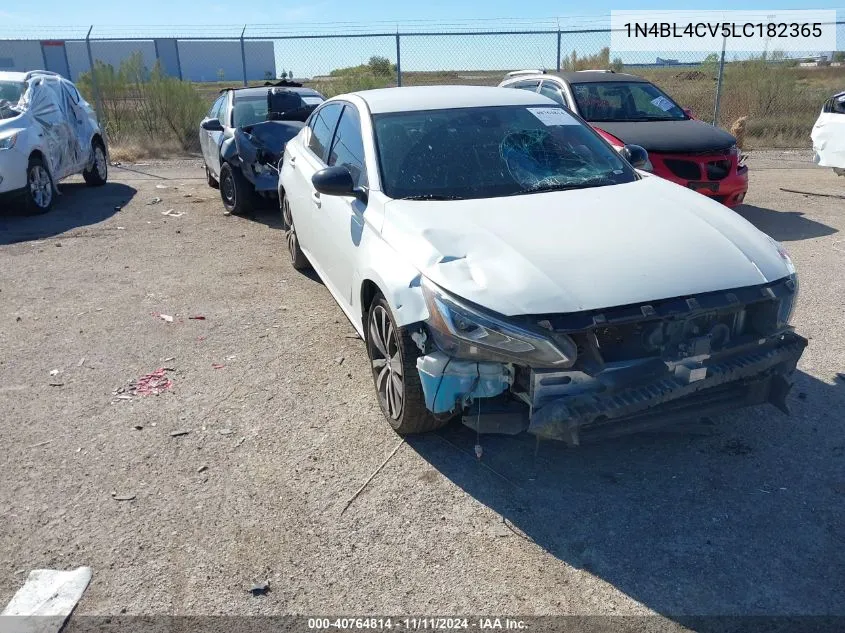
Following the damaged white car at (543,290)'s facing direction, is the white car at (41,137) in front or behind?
behind

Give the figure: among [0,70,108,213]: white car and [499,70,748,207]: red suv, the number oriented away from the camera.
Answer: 0

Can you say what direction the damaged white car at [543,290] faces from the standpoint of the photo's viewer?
facing the viewer and to the right of the viewer

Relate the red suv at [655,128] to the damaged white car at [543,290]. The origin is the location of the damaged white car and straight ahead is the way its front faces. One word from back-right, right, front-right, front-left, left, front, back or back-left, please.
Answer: back-left

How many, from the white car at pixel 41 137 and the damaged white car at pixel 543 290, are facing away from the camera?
0

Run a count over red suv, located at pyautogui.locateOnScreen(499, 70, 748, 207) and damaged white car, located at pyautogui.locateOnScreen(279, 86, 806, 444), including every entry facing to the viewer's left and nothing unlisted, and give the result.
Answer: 0

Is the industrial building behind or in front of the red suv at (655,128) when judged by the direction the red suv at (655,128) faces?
behind

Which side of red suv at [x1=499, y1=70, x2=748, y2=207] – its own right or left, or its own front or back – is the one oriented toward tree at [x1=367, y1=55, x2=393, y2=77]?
back

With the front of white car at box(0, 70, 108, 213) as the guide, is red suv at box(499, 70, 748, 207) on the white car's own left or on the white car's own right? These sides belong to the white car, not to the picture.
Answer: on the white car's own left

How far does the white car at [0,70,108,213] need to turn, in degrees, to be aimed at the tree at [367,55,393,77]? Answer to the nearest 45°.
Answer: approximately 180°

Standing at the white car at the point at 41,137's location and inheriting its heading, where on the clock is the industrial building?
The industrial building is roughly at 5 o'clock from the white car.

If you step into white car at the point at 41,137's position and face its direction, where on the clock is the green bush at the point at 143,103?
The green bush is roughly at 5 o'clock from the white car.

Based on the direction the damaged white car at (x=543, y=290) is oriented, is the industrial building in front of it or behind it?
behind
